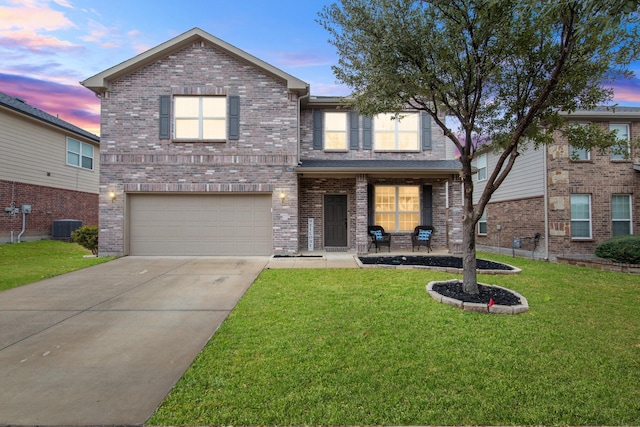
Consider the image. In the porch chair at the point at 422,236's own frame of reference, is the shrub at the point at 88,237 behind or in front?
in front

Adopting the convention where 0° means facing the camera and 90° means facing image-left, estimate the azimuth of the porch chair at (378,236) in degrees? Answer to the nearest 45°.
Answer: approximately 315°

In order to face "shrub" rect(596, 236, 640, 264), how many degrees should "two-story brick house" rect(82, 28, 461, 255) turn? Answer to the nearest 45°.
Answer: approximately 90° to its left

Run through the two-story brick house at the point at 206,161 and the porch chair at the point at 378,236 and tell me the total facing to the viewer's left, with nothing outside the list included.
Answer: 0

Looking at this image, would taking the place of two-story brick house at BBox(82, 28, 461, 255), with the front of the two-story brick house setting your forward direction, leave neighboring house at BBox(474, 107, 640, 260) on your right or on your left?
on your left

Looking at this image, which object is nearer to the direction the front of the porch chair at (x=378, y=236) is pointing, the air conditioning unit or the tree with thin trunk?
the tree with thin trunk

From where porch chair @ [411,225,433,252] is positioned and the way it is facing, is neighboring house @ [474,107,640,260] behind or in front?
behind

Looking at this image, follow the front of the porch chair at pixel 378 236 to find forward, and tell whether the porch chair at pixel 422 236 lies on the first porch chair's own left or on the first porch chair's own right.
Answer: on the first porch chair's own left

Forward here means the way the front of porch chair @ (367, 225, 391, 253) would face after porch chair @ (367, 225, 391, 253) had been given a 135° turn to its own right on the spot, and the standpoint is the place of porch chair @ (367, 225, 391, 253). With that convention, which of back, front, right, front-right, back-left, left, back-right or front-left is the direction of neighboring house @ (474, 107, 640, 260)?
back

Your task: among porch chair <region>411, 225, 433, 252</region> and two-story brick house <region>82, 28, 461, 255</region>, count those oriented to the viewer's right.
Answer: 0

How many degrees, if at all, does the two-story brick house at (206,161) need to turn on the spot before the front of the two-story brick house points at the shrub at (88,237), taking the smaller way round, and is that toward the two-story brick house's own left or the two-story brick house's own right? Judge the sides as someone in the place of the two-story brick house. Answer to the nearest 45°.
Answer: approximately 90° to the two-story brick house's own right

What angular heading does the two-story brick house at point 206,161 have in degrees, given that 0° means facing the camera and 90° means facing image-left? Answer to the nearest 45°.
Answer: approximately 0°

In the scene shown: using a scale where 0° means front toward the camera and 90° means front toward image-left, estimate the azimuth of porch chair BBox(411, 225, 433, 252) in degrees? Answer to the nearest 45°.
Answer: approximately 45°

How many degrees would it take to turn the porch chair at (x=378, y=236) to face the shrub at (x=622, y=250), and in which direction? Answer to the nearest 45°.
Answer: approximately 45° to its left
